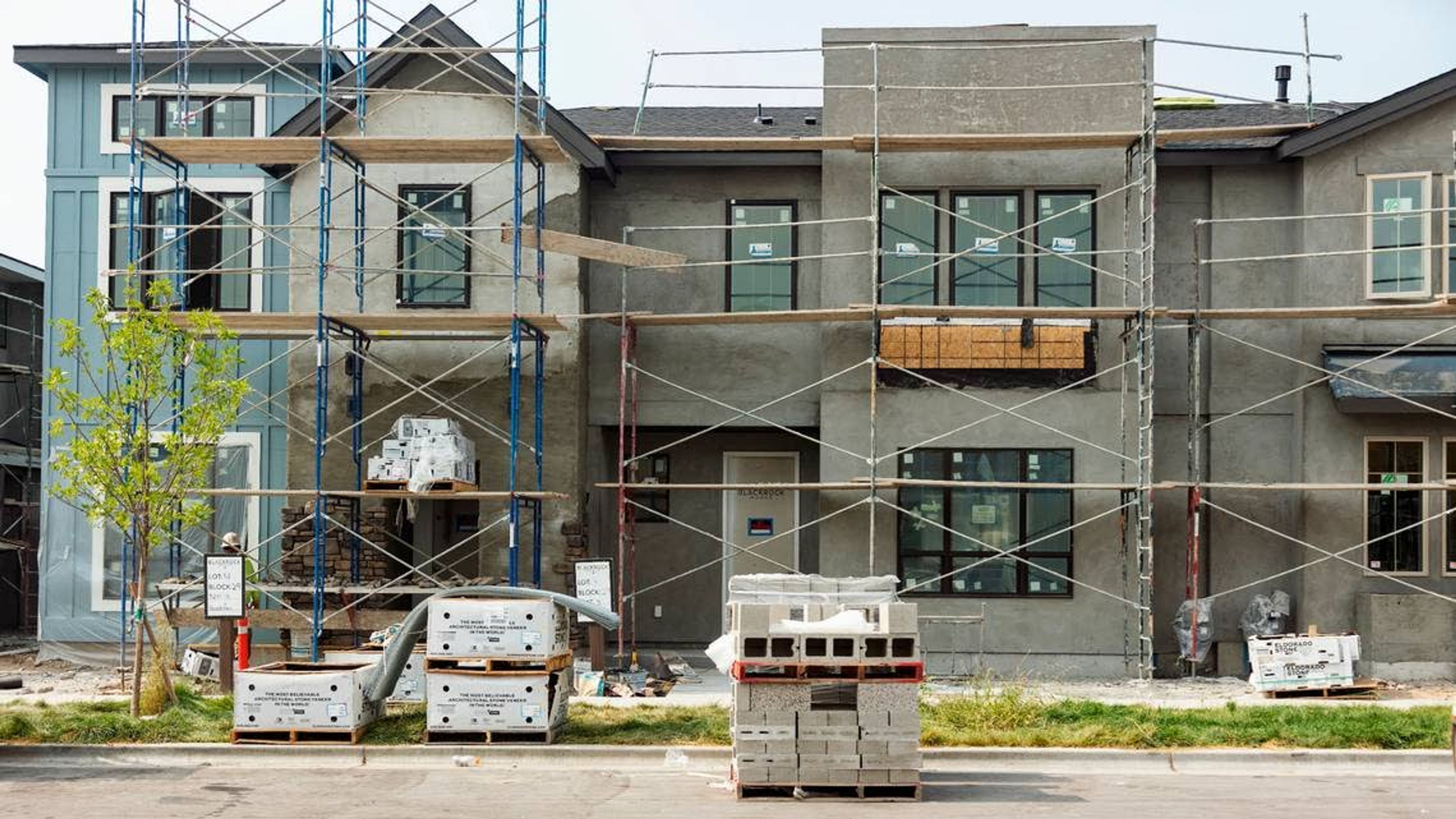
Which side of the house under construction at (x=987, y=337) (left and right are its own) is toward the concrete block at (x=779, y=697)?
front

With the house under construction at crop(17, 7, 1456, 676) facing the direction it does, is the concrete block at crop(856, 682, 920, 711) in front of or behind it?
in front

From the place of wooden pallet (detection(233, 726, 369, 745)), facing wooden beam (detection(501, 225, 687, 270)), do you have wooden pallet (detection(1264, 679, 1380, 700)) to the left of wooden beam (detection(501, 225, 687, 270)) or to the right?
right

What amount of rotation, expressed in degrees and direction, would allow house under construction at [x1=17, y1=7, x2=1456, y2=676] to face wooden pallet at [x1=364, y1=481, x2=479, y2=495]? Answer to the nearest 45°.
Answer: approximately 90° to its right

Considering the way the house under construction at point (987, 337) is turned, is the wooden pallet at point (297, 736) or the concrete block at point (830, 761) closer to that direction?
the concrete block

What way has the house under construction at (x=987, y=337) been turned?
toward the camera

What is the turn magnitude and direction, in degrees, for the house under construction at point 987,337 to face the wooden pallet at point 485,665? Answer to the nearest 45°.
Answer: approximately 45° to its right

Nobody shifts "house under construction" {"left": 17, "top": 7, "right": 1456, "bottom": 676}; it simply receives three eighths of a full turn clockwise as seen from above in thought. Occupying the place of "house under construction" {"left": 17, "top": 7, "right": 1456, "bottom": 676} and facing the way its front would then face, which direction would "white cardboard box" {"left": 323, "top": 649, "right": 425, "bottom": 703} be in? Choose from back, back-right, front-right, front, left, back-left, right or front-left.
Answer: left

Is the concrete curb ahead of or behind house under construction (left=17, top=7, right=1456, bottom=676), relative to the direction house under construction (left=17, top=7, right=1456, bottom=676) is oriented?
ahead

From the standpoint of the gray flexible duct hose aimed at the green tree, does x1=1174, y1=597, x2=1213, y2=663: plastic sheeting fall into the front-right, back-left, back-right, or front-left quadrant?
back-right

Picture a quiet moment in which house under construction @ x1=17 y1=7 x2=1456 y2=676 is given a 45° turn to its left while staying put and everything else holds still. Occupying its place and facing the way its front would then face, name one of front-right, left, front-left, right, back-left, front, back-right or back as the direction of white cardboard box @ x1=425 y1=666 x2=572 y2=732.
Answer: right

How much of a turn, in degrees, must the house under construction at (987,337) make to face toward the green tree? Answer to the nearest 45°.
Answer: approximately 45° to its right

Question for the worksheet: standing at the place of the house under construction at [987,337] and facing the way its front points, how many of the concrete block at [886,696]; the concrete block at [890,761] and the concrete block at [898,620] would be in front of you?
3
